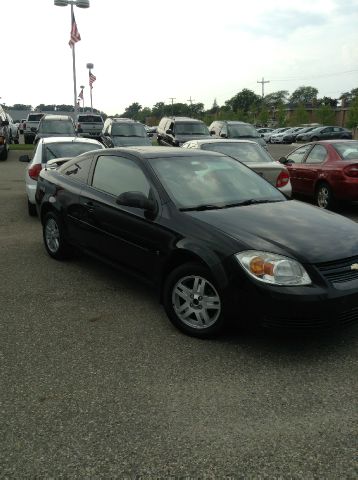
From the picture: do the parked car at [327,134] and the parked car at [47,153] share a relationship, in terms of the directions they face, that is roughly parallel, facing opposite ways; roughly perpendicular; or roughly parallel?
roughly perpendicular

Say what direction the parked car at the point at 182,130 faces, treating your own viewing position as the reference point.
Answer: facing the viewer and to the right of the viewer

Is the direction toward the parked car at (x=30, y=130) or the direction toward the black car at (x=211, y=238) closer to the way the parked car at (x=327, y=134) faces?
the parked car

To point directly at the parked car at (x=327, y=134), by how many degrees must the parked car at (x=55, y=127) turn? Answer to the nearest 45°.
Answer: approximately 135° to its left

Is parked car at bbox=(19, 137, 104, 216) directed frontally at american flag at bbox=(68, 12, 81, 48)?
yes

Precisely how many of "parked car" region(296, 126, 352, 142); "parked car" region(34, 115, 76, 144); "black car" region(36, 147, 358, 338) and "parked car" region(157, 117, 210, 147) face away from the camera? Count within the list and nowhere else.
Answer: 0

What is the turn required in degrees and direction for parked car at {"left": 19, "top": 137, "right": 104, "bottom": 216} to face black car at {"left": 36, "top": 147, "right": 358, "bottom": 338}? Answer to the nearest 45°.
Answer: approximately 180°

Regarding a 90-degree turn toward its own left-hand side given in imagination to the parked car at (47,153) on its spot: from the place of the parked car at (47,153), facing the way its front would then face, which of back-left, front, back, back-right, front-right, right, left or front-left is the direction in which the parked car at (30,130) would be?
right

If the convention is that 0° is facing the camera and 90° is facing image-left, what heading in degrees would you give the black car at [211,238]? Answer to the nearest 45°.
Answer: approximately 315°

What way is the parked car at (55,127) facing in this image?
toward the camera

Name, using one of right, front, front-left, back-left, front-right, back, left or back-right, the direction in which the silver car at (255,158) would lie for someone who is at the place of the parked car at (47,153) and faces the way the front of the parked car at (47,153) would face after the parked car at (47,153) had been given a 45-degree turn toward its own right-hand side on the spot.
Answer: front-right

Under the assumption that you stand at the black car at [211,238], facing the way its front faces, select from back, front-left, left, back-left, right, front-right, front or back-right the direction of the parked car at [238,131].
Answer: back-left

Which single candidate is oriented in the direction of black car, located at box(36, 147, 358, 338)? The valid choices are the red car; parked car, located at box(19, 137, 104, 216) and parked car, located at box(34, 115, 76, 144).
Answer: parked car, located at box(34, 115, 76, 144)

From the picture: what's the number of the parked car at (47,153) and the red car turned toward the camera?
0

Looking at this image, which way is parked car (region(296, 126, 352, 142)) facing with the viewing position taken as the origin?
facing the viewer and to the left of the viewer

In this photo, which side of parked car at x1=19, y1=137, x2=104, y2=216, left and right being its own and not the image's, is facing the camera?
back

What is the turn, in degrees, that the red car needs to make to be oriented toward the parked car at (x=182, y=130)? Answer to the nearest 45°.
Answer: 0° — it already faces it

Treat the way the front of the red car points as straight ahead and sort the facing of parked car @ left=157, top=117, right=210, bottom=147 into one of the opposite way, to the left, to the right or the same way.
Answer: the opposite way

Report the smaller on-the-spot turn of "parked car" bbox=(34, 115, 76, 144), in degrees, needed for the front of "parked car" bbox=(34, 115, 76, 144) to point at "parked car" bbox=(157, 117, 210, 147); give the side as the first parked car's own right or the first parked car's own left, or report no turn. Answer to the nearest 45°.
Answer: approximately 45° to the first parked car's own left

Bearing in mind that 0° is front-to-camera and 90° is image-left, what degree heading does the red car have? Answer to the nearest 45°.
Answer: approximately 135°

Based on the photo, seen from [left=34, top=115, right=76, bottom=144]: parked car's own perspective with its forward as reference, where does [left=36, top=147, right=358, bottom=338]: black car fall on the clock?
The black car is roughly at 12 o'clock from the parked car.

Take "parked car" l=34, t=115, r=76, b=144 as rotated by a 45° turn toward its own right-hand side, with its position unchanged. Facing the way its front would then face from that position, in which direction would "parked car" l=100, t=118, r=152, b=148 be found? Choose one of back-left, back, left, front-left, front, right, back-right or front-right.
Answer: left
